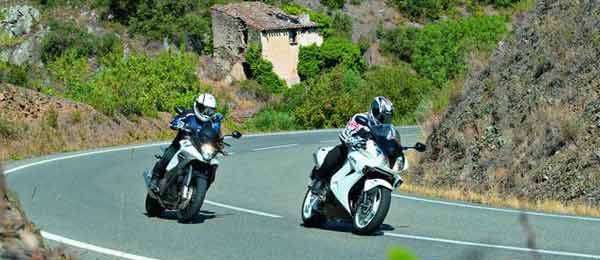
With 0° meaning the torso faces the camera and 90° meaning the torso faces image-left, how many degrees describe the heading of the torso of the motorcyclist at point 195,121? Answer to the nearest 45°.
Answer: approximately 315°

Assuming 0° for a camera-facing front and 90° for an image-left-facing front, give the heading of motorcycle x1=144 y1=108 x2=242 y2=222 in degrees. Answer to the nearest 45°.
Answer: approximately 315°

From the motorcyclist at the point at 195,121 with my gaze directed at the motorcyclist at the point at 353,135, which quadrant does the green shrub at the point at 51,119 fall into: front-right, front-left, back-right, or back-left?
back-left

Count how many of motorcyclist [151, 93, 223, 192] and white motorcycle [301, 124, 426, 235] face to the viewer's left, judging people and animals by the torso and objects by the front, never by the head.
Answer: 0

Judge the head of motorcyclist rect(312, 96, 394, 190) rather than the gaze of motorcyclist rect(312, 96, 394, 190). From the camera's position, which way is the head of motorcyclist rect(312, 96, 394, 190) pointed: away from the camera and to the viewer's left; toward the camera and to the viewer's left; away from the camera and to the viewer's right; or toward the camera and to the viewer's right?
toward the camera and to the viewer's right

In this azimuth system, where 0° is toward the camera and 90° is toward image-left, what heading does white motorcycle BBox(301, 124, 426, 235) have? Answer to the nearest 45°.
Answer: approximately 315°

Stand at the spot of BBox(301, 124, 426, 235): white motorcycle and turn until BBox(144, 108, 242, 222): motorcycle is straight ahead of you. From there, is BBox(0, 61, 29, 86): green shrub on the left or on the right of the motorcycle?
right

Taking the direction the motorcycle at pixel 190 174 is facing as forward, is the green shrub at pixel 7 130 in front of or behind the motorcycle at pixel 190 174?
behind

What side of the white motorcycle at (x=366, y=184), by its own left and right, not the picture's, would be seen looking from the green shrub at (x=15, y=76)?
back
